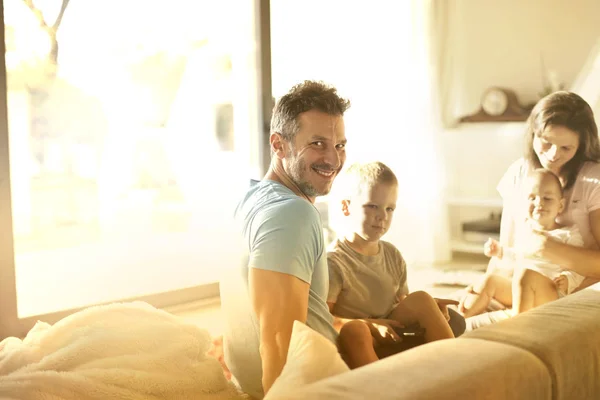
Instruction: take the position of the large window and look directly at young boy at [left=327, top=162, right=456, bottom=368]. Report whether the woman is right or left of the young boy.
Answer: left

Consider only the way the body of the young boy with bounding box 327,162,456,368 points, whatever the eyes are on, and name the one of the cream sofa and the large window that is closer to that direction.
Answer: the cream sofa

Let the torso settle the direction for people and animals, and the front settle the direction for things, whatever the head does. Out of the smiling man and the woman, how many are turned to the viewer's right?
1

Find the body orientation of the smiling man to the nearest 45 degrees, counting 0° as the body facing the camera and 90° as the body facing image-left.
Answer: approximately 270°

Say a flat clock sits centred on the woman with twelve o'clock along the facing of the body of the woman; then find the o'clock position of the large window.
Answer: The large window is roughly at 1 o'clock from the woman.

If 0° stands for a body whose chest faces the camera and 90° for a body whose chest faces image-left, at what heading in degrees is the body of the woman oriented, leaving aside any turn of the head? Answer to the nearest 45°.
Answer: approximately 45°

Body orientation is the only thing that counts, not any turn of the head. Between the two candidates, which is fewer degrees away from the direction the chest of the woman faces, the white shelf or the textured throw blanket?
the textured throw blanket

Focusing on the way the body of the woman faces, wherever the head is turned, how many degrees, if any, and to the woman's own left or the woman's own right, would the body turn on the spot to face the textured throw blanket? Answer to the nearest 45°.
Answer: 0° — they already face it
